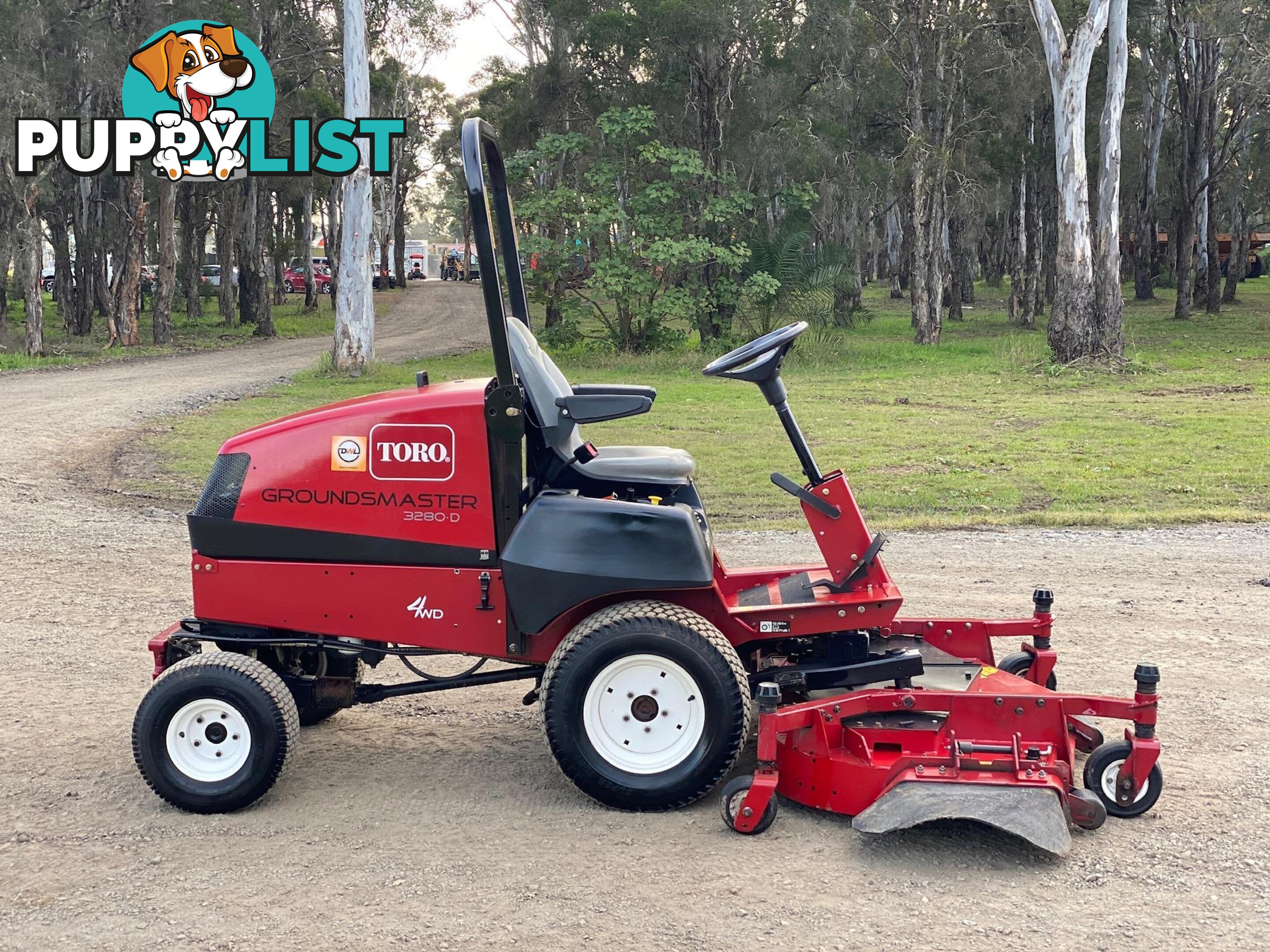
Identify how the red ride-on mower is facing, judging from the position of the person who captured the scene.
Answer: facing to the right of the viewer

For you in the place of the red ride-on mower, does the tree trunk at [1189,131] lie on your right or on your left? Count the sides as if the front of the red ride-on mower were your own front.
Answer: on your left

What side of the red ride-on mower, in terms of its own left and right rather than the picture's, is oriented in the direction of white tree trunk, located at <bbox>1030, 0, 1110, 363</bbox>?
left

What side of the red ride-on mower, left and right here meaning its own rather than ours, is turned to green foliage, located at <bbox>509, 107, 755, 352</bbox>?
left

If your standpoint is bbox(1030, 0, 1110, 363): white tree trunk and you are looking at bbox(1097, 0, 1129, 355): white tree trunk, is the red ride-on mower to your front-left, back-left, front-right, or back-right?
back-right

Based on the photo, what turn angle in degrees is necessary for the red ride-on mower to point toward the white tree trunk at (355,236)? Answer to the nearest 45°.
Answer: approximately 90° to its left

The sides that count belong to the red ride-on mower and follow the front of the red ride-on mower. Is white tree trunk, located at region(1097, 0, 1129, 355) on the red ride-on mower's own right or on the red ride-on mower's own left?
on the red ride-on mower's own left

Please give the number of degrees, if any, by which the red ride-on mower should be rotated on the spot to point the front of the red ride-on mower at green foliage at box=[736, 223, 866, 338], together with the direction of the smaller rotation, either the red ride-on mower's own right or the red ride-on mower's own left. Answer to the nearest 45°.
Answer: approximately 90° to the red ride-on mower's own left

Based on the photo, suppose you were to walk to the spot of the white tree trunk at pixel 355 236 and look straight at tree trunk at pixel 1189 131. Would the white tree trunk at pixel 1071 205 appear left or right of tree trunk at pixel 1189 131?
right
